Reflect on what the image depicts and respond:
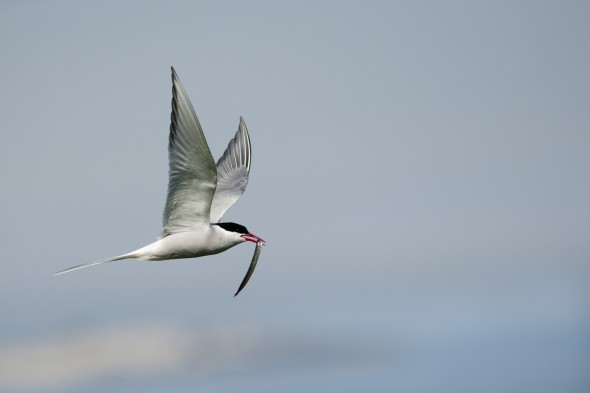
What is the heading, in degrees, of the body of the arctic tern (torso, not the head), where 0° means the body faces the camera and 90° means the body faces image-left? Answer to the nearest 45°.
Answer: approximately 270°
